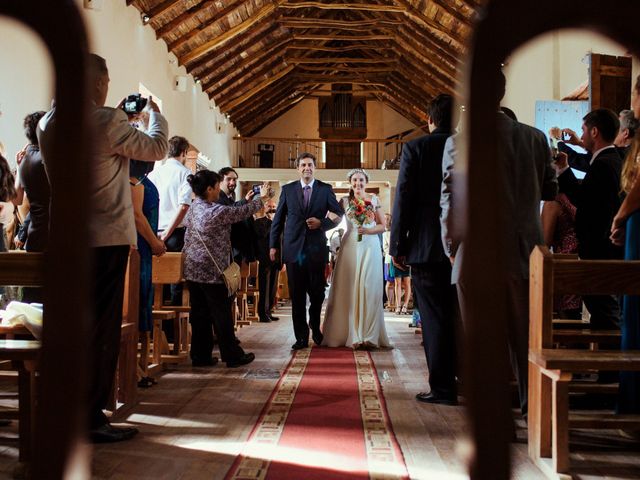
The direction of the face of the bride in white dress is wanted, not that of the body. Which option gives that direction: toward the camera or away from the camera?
toward the camera

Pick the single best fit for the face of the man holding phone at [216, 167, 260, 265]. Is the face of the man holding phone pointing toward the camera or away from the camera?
toward the camera

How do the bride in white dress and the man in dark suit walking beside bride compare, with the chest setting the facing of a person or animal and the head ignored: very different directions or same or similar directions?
same or similar directions

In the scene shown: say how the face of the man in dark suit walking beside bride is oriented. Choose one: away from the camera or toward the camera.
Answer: toward the camera

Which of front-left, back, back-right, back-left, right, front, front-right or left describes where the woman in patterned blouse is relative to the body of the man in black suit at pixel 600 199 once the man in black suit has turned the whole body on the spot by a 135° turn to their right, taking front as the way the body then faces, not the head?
back-left

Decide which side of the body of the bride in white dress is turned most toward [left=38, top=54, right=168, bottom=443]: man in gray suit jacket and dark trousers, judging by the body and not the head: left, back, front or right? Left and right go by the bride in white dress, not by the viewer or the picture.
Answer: front

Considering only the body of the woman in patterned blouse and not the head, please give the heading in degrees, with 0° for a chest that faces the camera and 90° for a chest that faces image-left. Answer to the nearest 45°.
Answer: approximately 225°

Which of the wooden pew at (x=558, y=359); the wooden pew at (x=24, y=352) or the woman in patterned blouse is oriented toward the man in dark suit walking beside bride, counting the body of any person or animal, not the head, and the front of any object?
the woman in patterned blouse

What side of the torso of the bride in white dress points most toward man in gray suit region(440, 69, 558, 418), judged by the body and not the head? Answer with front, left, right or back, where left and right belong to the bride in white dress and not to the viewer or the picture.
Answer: front

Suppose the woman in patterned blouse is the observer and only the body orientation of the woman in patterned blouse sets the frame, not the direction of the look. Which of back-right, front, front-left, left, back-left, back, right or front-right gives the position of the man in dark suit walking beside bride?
front

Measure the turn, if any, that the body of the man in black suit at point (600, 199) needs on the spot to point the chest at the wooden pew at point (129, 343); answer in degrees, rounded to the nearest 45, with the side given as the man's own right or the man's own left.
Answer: approximately 45° to the man's own left

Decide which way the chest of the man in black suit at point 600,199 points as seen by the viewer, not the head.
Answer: to the viewer's left

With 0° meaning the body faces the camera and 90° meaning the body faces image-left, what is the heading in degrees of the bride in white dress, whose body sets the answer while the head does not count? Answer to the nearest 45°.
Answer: approximately 0°

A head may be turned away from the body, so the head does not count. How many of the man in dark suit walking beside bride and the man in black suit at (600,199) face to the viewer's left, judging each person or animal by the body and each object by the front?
1

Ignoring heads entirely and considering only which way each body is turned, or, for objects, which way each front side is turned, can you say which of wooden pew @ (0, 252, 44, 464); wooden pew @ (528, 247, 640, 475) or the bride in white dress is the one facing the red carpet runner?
the bride in white dress

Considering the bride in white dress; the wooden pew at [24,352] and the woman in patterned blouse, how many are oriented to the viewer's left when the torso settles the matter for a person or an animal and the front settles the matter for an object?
0

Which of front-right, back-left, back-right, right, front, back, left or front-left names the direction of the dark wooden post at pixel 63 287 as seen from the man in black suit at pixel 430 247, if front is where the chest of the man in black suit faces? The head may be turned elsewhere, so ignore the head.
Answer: back-left
